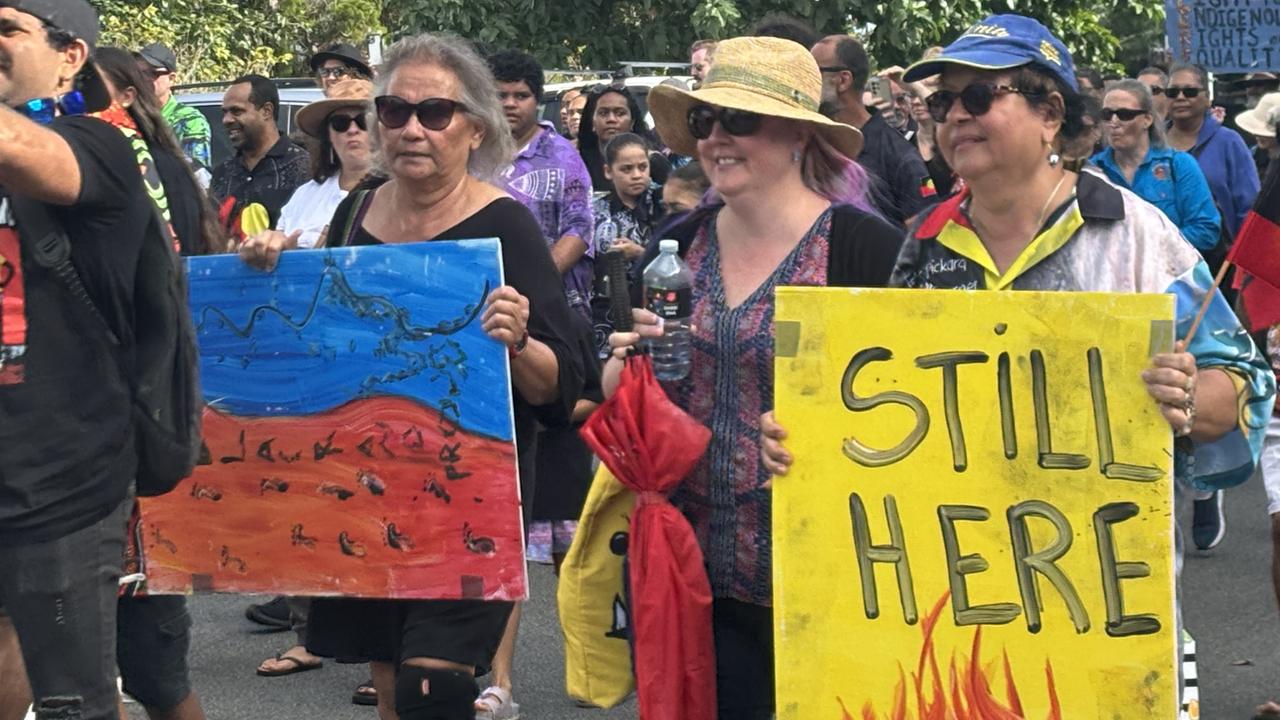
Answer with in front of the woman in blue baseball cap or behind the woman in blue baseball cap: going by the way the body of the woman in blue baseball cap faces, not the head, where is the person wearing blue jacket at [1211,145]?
behind

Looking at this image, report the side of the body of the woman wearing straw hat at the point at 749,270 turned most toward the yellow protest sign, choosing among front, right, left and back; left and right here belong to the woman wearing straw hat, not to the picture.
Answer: left

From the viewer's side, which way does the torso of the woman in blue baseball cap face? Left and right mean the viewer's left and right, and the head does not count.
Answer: facing the viewer and to the left of the viewer

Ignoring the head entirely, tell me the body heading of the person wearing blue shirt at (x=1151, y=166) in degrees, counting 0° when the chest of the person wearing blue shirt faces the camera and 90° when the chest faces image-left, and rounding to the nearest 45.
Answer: approximately 45°

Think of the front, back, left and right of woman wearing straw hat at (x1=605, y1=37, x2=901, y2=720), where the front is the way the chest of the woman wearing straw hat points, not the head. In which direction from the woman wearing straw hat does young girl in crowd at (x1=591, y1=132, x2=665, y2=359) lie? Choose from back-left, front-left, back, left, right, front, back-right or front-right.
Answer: back-right

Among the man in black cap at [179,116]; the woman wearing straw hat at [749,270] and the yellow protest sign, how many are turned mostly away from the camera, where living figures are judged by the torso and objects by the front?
0

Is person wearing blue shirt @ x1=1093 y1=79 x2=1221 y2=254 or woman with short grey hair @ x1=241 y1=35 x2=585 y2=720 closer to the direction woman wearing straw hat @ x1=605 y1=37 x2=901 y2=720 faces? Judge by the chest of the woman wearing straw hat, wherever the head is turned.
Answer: the woman with short grey hair

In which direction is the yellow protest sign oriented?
toward the camera

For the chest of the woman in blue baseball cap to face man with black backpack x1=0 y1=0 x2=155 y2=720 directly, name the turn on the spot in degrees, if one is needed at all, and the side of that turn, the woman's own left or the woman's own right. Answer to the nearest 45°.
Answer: approximately 45° to the woman's own right

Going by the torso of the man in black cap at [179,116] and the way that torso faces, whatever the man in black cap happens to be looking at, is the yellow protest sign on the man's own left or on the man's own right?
on the man's own left

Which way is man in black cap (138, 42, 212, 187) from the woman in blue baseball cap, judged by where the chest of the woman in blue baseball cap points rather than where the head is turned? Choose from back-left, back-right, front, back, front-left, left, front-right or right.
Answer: right

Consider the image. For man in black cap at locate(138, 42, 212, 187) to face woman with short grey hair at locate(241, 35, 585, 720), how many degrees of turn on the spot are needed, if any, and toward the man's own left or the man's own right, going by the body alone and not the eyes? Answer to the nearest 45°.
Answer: approximately 45° to the man's own left
